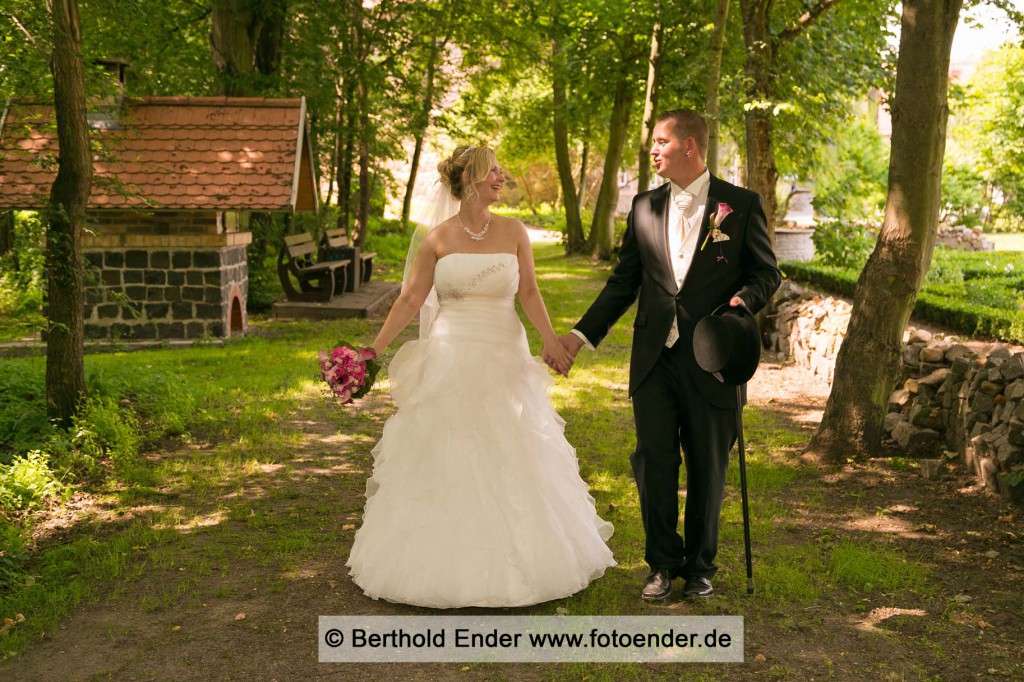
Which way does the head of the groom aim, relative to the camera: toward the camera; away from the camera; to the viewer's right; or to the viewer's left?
to the viewer's left

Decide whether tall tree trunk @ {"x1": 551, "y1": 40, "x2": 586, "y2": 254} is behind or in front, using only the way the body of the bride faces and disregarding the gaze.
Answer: behind

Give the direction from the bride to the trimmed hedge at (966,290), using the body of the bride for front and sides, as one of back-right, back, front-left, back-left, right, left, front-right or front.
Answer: back-left

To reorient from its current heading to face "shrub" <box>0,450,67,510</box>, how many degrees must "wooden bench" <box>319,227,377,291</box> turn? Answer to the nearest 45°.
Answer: approximately 45° to its right

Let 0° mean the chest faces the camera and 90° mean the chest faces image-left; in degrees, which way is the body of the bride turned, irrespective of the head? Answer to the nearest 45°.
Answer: approximately 0°

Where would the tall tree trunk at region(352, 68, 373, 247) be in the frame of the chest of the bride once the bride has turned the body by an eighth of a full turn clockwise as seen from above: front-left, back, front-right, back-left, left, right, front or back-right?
back-right

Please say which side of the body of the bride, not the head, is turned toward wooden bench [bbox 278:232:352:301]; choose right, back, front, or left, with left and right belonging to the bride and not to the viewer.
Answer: back

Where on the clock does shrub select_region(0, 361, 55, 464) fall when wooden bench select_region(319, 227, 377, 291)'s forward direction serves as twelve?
The shrub is roughly at 2 o'clock from the wooden bench.

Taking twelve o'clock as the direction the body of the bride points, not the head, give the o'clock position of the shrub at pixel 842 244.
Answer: The shrub is roughly at 7 o'clock from the bride.
